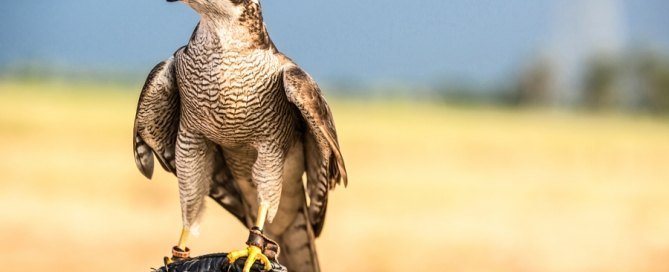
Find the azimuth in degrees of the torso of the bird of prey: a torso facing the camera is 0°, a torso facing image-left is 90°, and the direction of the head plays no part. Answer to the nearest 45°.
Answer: approximately 45°
